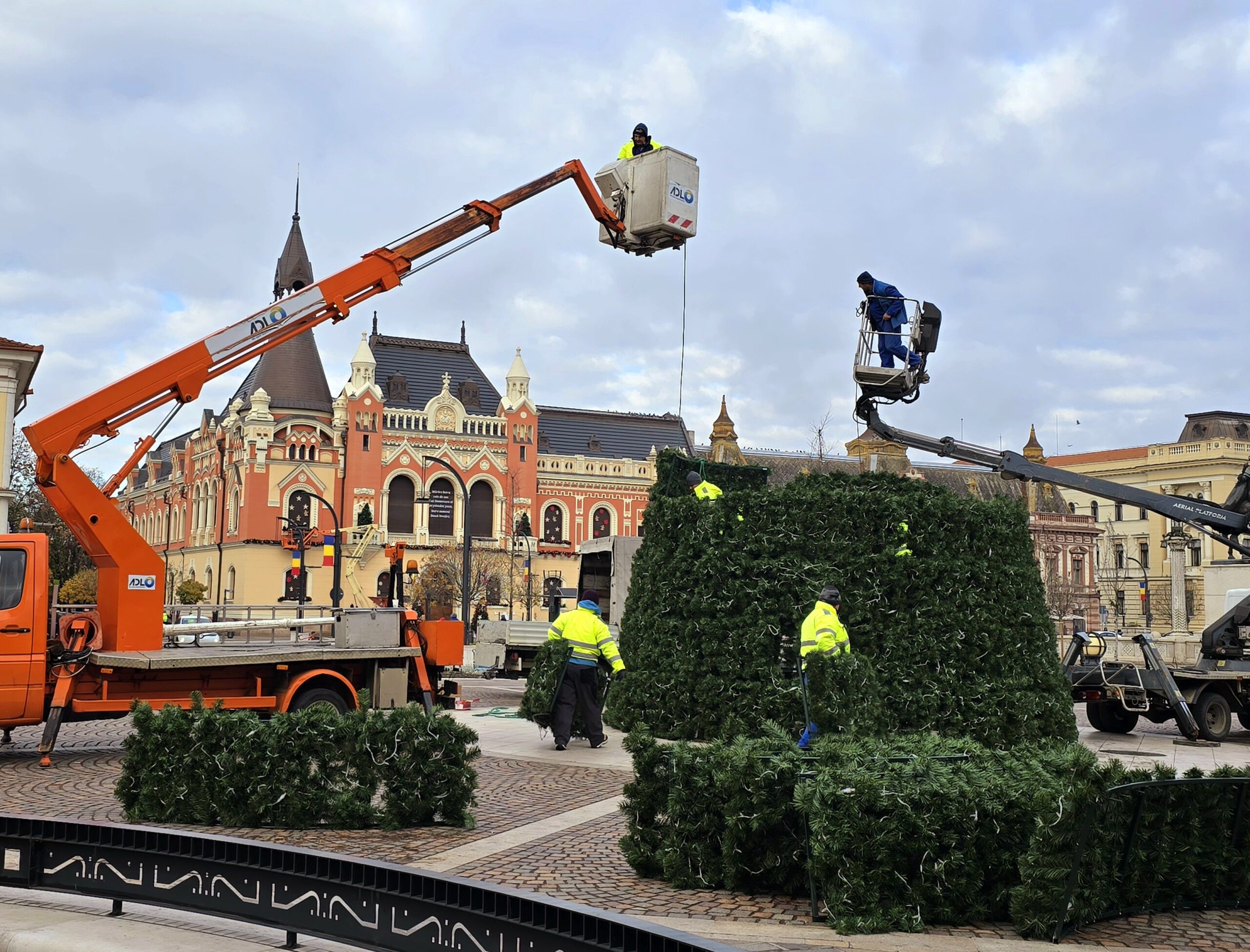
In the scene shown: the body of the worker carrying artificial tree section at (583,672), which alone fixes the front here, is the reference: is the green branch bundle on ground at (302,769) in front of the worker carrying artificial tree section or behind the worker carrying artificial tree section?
behind

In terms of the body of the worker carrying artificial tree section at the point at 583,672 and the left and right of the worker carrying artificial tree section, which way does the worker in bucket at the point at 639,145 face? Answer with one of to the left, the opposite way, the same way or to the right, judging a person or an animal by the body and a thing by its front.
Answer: the opposite way

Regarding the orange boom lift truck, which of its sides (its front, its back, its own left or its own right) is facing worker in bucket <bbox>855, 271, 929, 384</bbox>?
back

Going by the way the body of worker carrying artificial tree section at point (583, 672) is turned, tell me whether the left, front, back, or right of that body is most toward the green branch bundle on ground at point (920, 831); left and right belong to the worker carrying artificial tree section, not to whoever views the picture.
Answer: back

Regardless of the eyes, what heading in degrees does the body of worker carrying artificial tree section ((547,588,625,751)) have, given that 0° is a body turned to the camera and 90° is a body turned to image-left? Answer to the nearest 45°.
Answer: approximately 180°

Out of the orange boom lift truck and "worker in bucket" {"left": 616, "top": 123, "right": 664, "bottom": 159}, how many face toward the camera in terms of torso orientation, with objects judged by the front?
1

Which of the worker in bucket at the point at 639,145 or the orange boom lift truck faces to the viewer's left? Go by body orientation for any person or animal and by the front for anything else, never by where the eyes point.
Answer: the orange boom lift truck

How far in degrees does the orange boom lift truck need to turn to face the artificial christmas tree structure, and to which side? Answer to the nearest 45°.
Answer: approximately 180°

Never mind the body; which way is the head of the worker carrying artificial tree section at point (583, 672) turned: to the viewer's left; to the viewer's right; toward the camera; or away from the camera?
away from the camera

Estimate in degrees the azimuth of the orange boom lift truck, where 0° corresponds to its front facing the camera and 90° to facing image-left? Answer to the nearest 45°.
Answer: approximately 90°
